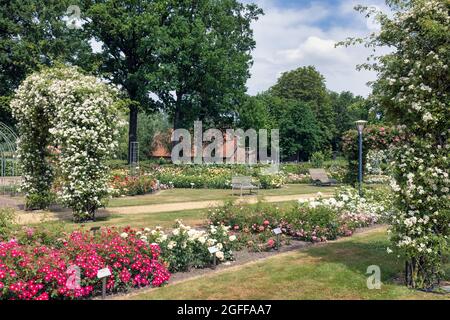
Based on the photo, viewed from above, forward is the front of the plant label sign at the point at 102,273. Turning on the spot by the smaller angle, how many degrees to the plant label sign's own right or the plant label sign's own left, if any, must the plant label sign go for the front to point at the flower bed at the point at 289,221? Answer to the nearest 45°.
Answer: approximately 135° to the plant label sign's own left

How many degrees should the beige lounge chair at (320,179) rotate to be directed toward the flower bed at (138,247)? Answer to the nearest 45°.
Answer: approximately 45° to its right

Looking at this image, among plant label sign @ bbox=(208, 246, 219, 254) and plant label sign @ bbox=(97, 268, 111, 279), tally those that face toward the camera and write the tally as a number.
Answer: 2

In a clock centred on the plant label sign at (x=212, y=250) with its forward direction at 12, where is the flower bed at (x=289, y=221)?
The flower bed is roughly at 7 o'clock from the plant label sign.

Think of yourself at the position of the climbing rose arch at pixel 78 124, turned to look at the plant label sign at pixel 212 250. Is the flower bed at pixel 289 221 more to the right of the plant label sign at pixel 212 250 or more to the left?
left

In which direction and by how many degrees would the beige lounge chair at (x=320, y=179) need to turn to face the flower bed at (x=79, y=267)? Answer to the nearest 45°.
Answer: approximately 45° to its right

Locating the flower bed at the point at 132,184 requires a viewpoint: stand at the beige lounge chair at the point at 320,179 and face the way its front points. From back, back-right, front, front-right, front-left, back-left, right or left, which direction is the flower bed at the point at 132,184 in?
right

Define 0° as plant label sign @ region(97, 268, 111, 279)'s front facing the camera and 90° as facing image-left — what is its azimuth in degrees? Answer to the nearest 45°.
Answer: approximately 0°

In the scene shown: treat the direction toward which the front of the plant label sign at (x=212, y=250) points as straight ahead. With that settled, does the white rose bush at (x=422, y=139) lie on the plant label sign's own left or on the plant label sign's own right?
on the plant label sign's own left

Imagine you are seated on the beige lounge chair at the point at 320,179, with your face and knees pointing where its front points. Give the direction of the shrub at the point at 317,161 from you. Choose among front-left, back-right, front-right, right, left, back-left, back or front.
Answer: back-left
